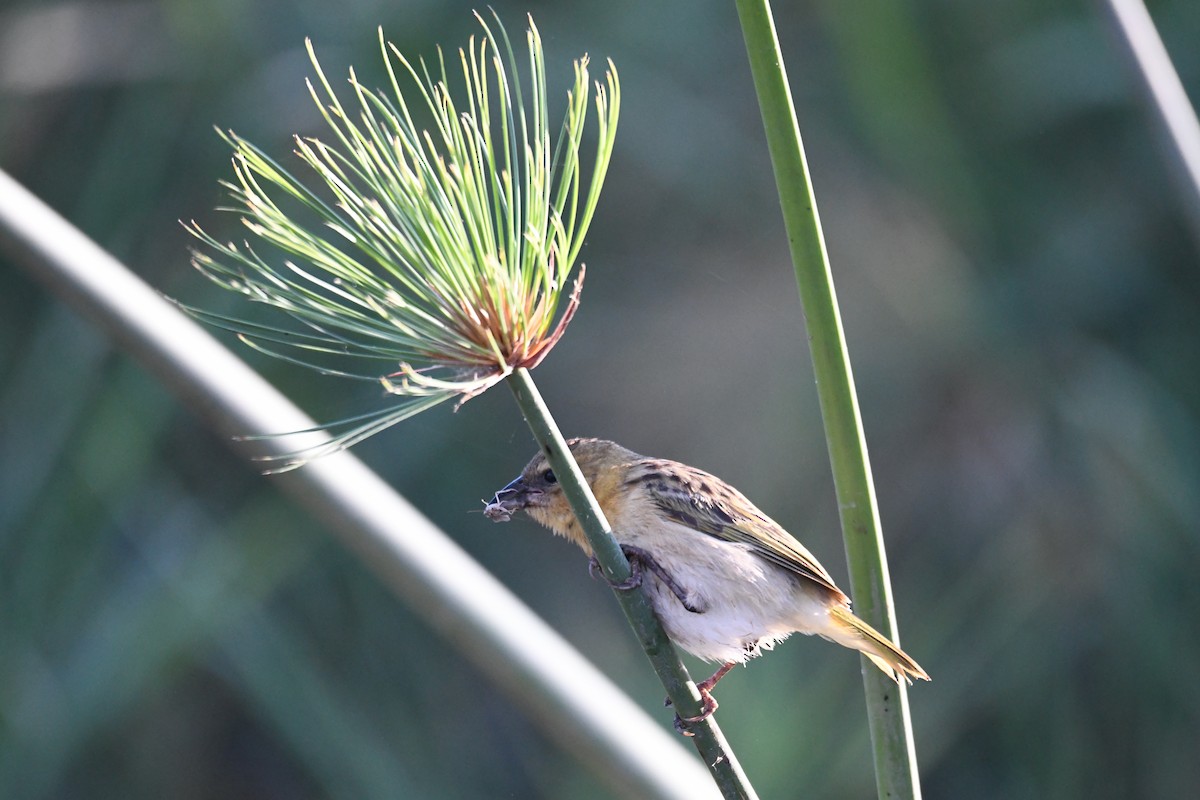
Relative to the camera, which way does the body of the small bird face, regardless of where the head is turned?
to the viewer's left

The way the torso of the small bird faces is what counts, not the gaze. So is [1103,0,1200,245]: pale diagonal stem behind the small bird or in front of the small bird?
behind
